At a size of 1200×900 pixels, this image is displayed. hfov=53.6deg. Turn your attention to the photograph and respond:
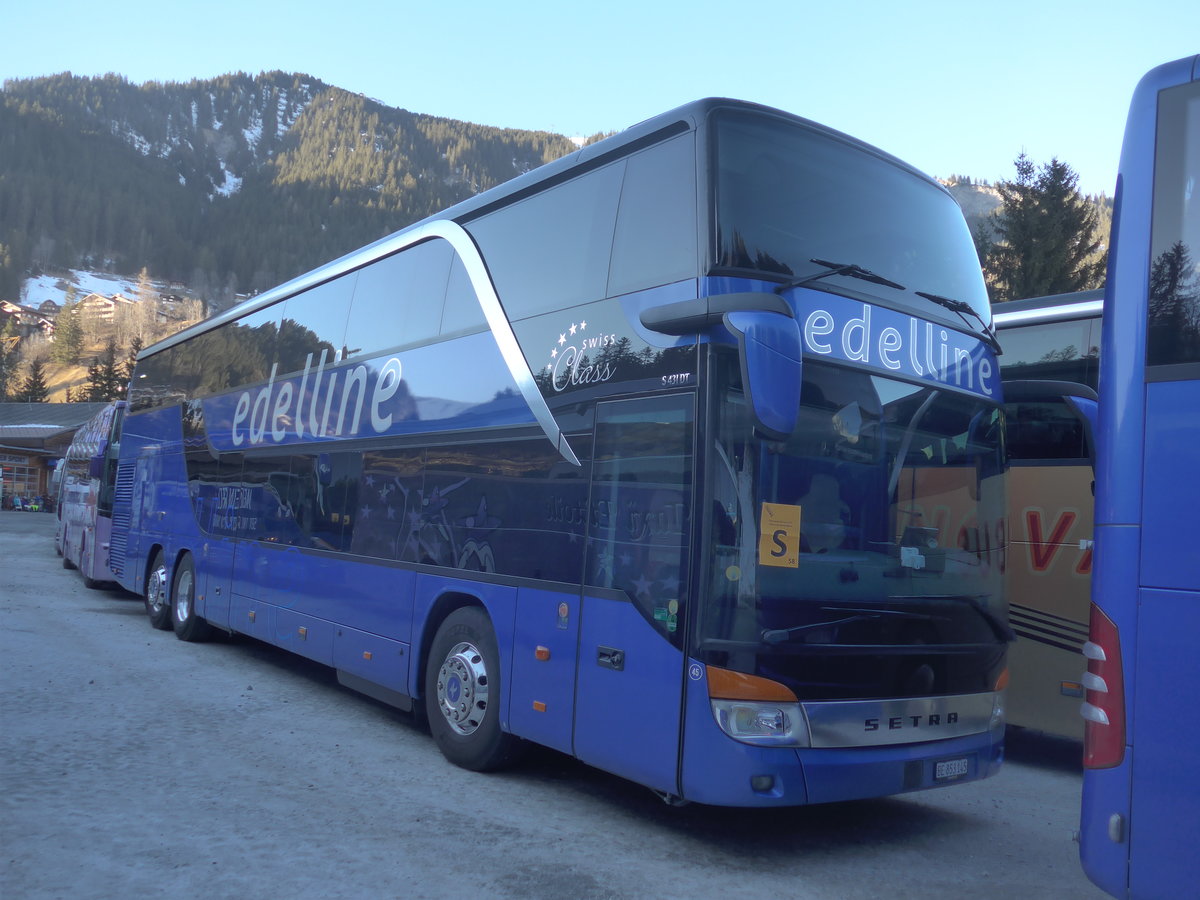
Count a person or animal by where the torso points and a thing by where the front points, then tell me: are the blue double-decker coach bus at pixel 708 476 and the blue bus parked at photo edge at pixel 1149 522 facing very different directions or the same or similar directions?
same or similar directions

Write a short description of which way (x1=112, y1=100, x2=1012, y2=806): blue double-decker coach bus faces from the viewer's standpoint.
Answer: facing the viewer and to the right of the viewer

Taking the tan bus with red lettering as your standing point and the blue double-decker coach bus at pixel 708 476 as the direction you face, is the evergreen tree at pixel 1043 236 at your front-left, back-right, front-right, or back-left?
back-right

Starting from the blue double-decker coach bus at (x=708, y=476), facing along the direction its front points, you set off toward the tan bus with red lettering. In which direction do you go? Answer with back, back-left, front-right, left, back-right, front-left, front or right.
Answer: left

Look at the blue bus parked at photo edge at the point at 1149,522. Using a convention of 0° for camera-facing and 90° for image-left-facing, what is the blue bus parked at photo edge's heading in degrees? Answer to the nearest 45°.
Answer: approximately 270°

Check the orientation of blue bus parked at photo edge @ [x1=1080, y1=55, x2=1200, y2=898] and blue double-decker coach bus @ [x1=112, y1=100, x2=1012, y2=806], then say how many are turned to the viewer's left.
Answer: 0

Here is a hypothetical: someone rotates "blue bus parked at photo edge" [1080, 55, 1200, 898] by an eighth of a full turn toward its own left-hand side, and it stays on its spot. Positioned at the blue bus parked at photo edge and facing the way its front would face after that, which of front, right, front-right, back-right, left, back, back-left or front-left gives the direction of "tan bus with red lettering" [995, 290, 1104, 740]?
front-left
